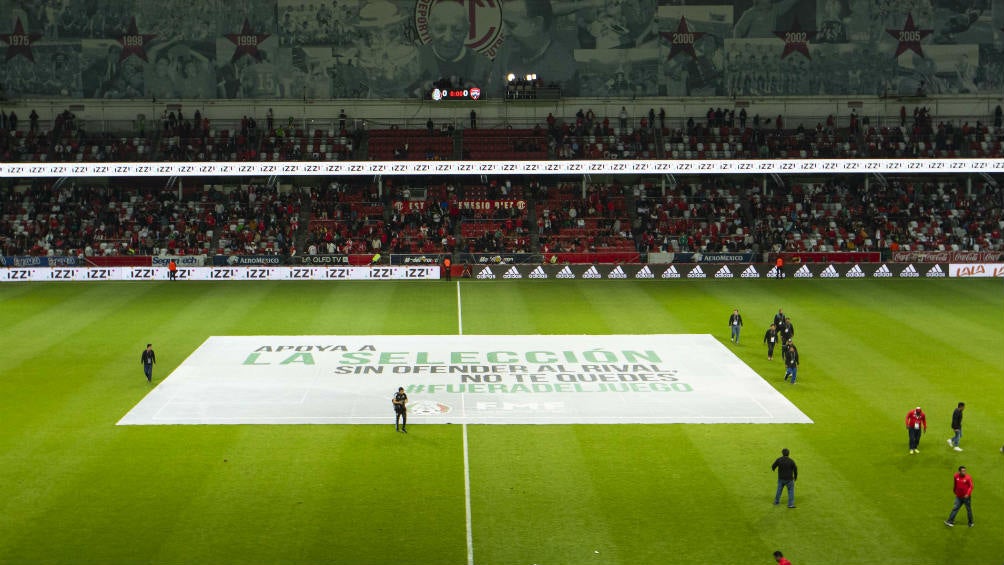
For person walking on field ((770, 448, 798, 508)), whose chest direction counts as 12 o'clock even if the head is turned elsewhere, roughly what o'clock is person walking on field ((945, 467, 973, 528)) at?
person walking on field ((945, 467, 973, 528)) is roughly at 3 o'clock from person walking on field ((770, 448, 798, 508)).

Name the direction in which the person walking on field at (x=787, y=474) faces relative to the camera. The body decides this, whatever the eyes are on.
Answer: away from the camera

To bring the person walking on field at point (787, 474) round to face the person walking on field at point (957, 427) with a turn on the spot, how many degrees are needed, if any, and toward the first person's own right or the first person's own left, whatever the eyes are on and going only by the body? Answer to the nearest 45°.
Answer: approximately 45° to the first person's own right

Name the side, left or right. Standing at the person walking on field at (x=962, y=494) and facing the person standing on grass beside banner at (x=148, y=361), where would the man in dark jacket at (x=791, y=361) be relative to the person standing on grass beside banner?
right

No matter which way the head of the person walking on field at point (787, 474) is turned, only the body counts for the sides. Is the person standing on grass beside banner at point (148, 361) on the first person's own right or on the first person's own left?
on the first person's own left

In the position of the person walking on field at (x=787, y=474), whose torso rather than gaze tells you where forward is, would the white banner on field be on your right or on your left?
on your left

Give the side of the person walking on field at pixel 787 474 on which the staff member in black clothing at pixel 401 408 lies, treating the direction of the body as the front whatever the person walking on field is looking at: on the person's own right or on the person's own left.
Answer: on the person's own left

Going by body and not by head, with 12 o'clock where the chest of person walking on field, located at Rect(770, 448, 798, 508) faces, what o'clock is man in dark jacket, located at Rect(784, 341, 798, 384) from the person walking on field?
The man in dark jacket is roughly at 12 o'clock from the person walking on field.

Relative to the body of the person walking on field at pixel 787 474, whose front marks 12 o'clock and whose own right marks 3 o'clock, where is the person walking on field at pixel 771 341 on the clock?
the person walking on field at pixel 771 341 is roughly at 12 o'clock from the person walking on field at pixel 787 474.

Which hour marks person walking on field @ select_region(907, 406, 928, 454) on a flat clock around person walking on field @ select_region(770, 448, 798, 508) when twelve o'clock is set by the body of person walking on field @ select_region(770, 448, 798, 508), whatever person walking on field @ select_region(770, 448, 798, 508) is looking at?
person walking on field @ select_region(907, 406, 928, 454) is roughly at 1 o'clock from person walking on field @ select_region(770, 448, 798, 508).
